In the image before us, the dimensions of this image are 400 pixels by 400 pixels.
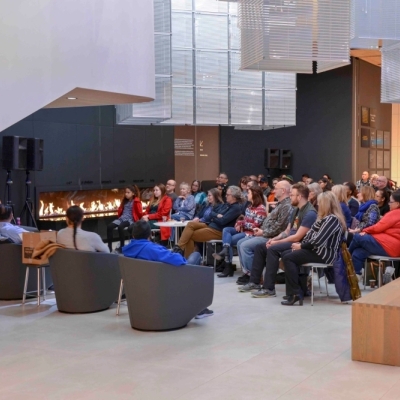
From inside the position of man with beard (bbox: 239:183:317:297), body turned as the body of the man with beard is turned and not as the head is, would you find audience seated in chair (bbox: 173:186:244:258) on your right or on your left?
on your right

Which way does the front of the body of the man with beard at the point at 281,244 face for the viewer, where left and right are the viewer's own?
facing to the left of the viewer

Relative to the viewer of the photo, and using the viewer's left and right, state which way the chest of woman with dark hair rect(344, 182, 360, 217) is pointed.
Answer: facing to the left of the viewer

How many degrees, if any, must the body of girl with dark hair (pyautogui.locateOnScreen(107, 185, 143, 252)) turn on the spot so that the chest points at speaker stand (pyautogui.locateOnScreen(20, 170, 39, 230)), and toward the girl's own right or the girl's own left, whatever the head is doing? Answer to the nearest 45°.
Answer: approximately 45° to the girl's own right

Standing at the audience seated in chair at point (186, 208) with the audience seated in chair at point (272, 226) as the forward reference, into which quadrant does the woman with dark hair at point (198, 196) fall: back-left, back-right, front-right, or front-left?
back-left

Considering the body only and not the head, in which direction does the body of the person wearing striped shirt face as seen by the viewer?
to the viewer's left

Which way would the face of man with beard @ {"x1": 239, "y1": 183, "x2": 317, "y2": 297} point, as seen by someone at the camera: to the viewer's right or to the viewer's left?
to the viewer's left

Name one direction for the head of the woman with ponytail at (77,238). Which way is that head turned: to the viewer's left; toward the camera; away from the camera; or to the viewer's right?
away from the camera

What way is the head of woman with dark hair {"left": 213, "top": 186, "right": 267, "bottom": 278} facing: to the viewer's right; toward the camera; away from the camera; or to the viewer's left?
to the viewer's left

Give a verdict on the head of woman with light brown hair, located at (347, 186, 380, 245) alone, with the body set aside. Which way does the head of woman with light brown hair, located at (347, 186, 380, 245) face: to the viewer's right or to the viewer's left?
to the viewer's left

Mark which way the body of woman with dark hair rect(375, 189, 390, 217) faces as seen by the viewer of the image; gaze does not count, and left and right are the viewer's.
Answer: facing to the left of the viewer

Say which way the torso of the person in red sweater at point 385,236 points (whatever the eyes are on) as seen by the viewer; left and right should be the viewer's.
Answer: facing to the left of the viewer
